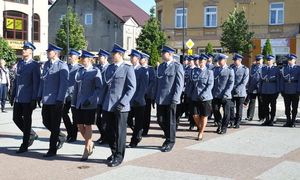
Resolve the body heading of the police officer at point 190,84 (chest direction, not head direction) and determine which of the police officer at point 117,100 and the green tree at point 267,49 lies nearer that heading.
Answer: the police officer

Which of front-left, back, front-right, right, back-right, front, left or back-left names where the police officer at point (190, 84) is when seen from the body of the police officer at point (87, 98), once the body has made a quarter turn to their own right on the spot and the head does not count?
right

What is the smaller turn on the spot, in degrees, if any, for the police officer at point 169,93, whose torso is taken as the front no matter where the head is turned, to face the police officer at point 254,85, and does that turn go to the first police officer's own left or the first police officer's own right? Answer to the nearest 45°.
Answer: approximately 180°

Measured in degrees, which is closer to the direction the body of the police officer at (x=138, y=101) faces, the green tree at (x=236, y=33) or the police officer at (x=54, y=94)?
the police officer

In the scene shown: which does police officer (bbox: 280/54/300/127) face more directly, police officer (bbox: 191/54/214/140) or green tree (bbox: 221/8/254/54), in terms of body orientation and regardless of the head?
the police officer

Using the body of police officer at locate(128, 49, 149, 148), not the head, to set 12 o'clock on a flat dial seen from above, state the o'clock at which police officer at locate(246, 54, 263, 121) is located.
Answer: police officer at locate(246, 54, 263, 121) is roughly at 6 o'clock from police officer at locate(128, 49, 149, 148).

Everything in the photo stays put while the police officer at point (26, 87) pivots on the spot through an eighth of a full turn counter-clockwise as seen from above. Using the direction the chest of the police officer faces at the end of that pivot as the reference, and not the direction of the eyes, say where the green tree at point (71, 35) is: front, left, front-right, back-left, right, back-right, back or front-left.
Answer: back

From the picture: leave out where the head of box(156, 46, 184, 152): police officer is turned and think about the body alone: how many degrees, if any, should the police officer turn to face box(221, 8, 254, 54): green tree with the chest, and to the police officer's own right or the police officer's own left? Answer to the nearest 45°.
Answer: approximately 135° to the police officer's own right
